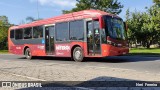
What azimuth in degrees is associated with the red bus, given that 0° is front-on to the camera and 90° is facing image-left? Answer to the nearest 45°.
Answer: approximately 315°
